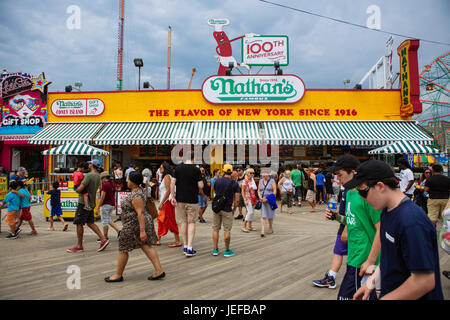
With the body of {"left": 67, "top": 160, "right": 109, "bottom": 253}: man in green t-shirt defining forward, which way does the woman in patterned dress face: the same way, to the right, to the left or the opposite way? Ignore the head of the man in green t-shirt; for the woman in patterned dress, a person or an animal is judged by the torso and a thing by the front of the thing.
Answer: the same way

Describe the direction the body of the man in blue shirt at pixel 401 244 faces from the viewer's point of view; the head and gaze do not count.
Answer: to the viewer's left

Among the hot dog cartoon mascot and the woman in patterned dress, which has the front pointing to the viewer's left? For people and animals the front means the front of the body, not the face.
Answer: the woman in patterned dress

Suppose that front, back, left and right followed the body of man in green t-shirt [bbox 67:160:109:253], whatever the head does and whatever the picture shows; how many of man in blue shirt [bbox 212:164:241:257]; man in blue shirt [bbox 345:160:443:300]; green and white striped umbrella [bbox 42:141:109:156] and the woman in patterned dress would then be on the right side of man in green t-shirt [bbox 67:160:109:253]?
1

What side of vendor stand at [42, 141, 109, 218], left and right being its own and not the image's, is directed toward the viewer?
front

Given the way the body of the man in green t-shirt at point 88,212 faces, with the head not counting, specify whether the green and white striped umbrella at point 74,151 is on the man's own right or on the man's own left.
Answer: on the man's own right

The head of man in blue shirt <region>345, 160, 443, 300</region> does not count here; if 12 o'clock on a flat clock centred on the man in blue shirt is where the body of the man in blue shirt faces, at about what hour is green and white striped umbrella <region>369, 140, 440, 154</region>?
The green and white striped umbrella is roughly at 3 o'clock from the man in blue shirt.

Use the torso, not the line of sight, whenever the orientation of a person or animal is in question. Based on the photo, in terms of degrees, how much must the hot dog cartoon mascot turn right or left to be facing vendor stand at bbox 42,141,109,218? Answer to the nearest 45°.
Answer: approximately 45° to its right

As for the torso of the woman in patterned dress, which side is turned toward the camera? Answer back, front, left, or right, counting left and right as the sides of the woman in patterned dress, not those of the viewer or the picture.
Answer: left

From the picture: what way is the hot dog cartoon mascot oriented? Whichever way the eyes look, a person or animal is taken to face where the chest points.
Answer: toward the camera

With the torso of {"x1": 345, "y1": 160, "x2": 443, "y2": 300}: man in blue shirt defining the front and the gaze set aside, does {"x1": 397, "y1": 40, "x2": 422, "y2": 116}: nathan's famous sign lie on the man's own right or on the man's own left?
on the man's own right

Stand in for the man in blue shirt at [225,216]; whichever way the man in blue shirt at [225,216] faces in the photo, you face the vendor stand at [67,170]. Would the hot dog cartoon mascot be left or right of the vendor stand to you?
right

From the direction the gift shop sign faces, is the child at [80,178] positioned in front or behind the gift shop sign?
in front

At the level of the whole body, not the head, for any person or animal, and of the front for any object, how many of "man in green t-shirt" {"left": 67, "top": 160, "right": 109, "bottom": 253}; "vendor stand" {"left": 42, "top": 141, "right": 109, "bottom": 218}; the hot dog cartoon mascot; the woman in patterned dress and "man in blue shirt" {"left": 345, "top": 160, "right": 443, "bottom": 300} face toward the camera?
2
